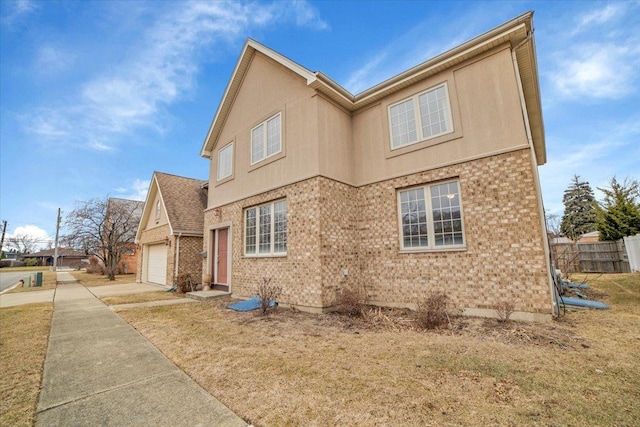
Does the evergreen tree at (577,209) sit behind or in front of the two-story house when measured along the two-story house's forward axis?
behind

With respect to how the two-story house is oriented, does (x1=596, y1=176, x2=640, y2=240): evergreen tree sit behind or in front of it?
behind

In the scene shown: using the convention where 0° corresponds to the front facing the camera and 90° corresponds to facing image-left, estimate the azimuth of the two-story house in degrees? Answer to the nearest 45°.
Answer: approximately 45°

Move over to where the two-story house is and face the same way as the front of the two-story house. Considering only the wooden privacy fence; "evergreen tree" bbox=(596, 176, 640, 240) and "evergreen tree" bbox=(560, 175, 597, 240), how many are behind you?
3

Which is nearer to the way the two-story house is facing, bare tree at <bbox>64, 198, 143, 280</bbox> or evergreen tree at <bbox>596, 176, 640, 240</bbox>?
the bare tree

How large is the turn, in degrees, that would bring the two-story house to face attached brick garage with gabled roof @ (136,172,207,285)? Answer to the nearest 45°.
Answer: approximately 90° to its right

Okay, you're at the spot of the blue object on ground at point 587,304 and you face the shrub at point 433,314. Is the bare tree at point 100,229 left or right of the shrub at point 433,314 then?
right

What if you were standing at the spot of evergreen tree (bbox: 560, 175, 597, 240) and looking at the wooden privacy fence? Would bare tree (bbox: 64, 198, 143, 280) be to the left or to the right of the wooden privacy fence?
right
